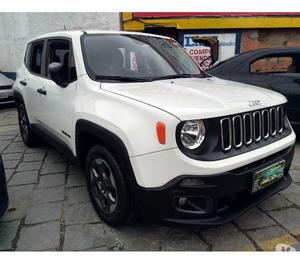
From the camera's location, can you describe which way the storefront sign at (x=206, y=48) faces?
facing the viewer

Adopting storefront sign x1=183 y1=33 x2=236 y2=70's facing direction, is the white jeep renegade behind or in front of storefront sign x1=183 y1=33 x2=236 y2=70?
in front

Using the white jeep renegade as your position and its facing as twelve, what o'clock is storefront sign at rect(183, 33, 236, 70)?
The storefront sign is roughly at 8 o'clock from the white jeep renegade.

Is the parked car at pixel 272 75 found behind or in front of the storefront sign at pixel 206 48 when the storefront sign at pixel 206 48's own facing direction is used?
in front

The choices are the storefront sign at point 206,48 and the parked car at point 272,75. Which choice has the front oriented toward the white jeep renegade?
the storefront sign

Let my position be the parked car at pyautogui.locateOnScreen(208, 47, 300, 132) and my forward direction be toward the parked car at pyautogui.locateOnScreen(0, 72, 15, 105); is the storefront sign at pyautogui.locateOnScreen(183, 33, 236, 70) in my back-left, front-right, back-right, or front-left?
front-right

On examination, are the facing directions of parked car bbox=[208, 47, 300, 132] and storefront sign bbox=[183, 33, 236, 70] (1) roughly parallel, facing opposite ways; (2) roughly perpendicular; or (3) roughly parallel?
roughly perpendicular

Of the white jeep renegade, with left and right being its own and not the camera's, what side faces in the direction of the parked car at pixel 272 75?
left

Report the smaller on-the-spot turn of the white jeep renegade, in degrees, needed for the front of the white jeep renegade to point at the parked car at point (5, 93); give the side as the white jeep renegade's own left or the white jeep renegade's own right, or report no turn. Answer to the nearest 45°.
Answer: approximately 180°

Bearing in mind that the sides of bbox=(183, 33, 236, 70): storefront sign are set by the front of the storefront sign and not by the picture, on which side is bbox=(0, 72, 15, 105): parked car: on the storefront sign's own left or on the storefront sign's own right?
on the storefront sign's own right

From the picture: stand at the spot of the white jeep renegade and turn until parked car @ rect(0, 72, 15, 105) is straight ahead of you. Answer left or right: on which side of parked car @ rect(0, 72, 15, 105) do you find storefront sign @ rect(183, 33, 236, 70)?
right

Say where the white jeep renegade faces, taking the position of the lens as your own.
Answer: facing the viewer and to the right of the viewer

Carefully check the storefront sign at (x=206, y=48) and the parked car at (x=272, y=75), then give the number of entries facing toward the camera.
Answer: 1

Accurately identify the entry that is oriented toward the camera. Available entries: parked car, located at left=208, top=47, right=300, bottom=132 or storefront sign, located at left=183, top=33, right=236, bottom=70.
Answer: the storefront sign
